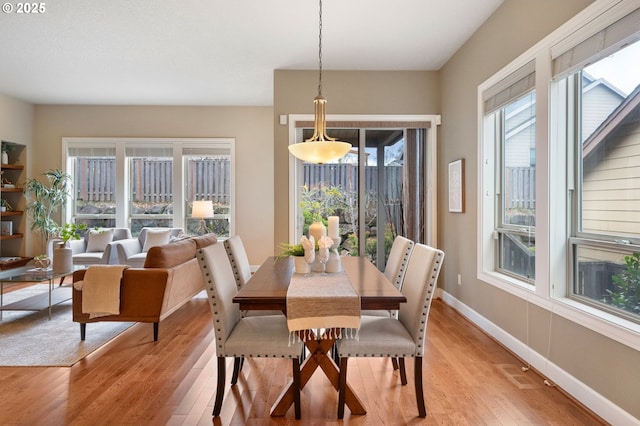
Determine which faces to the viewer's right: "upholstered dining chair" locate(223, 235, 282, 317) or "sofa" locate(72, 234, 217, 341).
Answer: the upholstered dining chair

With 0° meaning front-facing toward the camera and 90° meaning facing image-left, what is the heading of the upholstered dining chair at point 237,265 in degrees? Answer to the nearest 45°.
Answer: approximately 270°

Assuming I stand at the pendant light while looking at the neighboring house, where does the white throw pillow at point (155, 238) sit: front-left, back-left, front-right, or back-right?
back-left

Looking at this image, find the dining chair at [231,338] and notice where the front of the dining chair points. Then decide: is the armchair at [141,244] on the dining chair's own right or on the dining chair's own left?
on the dining chair's own left

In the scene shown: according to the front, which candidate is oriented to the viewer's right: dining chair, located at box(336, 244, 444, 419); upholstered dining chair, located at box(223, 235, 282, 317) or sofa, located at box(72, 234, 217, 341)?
the upholstered dining chair

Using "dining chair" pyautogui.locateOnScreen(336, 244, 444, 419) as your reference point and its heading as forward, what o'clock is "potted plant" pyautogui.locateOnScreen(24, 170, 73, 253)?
The potted plant is roughly at 1 o'clock from the dining chair.

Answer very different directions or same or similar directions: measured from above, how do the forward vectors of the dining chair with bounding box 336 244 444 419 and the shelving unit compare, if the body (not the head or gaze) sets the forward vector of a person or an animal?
very different directions

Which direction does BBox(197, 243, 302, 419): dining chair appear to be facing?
to the viewer's right

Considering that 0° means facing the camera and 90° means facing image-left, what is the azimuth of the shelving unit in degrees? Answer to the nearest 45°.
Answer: approximately 315°

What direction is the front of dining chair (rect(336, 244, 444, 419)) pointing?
to the viewer's left

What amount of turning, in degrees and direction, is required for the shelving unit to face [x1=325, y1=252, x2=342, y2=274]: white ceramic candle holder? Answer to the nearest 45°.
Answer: approximately 45° to its right

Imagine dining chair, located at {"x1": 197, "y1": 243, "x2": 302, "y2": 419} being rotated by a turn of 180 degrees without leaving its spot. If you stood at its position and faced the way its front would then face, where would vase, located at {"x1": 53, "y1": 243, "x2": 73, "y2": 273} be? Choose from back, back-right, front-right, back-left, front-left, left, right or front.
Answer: front-right
